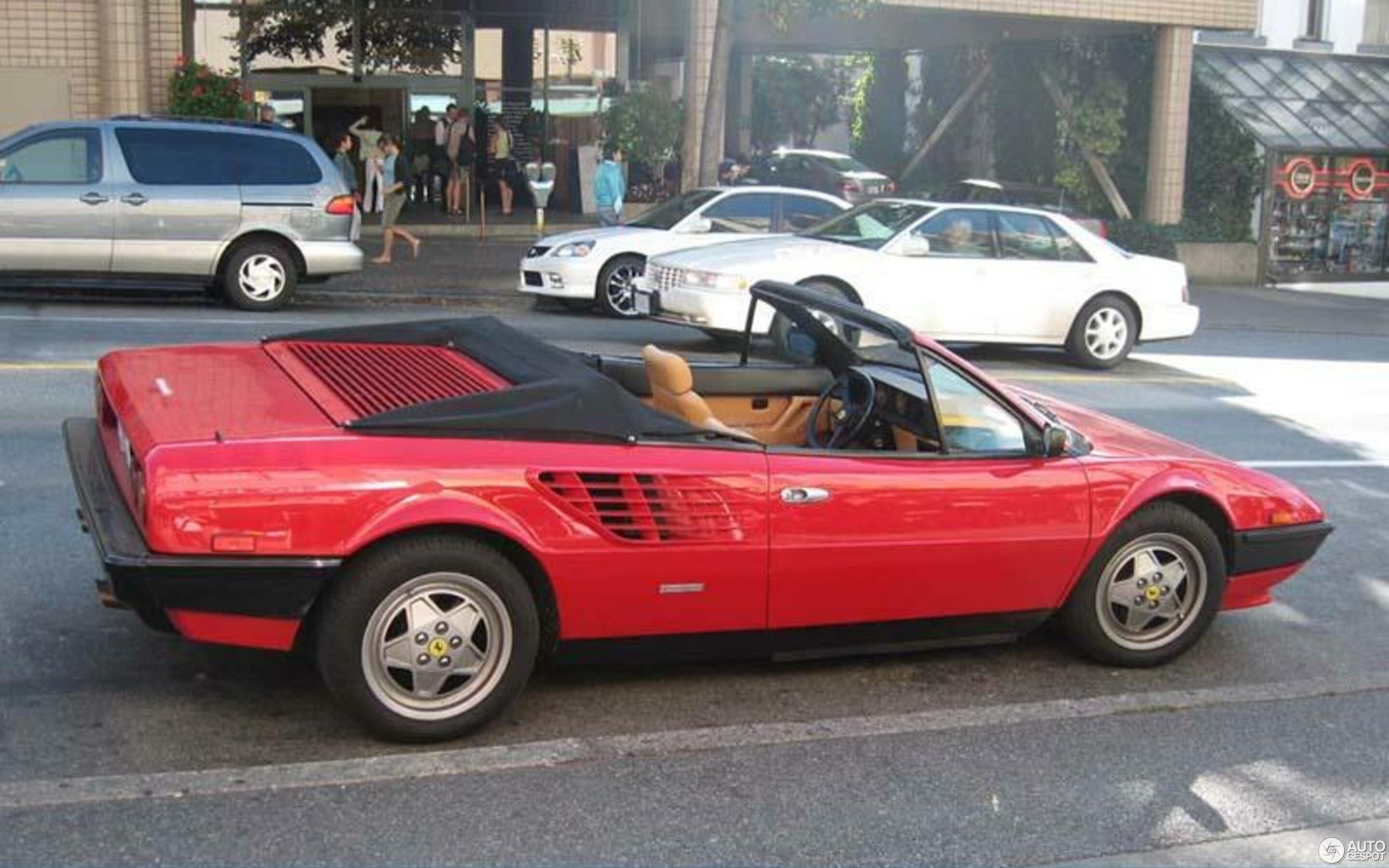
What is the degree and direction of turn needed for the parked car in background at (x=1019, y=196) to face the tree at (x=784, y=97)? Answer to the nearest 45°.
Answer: approximately 90° to its right

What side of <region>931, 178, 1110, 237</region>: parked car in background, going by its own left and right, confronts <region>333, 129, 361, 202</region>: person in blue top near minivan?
front

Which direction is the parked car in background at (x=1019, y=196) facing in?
to the viewer's left

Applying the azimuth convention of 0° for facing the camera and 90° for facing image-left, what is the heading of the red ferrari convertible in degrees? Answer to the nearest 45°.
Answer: approximately 225°

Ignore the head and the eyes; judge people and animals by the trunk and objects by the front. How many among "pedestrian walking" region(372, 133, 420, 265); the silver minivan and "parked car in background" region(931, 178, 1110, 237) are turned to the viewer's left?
3

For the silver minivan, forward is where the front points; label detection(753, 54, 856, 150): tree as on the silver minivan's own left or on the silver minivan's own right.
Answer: on the silver minivan's own right

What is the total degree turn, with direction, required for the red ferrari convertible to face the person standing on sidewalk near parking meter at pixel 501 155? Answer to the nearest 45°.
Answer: approximately 45° to its left

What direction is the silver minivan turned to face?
to the viewer's left

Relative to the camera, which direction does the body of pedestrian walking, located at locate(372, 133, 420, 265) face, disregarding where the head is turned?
to the viewer's left

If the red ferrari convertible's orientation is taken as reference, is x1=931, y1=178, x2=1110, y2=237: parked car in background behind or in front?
in front

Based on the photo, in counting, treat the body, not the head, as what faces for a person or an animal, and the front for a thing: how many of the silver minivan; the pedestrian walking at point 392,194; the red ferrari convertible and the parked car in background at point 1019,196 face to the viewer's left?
3

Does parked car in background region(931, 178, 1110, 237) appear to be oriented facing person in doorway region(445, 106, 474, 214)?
yes

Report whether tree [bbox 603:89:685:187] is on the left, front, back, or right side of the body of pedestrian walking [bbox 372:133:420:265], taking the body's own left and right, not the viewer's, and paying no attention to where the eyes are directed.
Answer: back

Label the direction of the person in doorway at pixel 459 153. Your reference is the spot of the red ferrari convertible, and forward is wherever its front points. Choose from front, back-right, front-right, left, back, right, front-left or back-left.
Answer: front-left

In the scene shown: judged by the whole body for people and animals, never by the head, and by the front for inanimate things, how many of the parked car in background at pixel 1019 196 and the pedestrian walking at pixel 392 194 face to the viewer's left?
2

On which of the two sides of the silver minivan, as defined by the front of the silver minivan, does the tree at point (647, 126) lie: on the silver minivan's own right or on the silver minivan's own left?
on the silver minivan's own right
